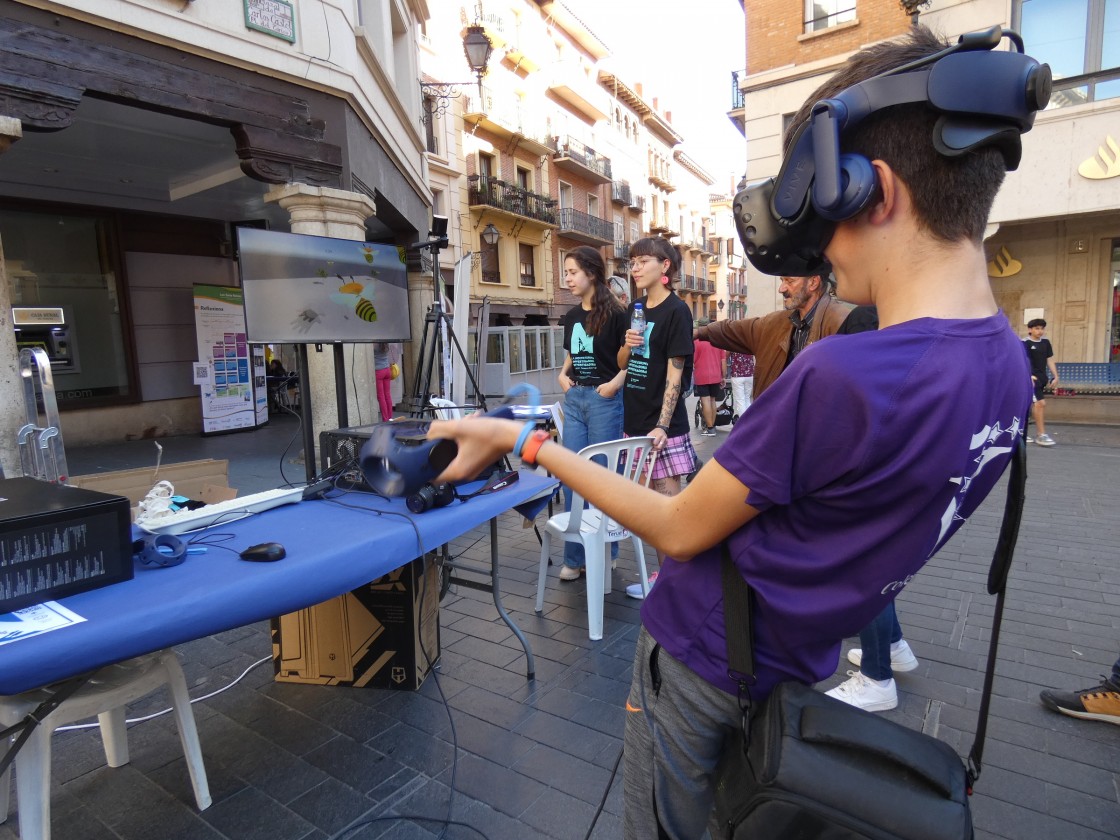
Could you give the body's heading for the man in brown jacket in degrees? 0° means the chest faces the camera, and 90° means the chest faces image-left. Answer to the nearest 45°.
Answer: approximately 45°

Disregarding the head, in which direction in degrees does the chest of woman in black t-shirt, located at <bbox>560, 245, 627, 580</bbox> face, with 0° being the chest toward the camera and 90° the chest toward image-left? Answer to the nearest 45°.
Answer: approximately 45°

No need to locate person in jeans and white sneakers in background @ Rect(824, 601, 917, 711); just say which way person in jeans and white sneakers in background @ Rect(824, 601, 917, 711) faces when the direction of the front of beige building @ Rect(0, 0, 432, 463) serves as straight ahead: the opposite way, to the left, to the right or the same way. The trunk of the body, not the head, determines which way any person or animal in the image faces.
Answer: the opposite way

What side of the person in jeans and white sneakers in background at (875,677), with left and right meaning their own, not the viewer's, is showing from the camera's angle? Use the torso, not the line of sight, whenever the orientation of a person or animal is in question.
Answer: left

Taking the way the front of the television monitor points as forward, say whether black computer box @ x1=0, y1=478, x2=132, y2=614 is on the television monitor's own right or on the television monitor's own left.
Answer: on the television monitor's own right

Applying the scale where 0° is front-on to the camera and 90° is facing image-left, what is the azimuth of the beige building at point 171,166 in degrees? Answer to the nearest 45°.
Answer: approximately 315°

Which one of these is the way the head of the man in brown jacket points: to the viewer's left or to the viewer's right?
to the viewer's left
